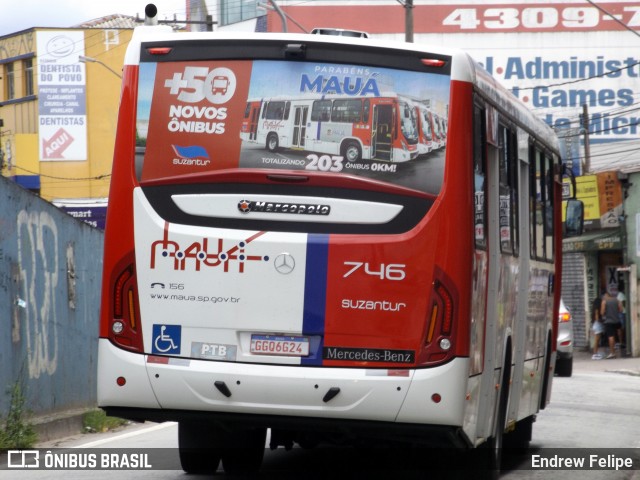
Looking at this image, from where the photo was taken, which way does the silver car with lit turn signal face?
away from the camera

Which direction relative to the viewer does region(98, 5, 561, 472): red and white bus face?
away from the camera
